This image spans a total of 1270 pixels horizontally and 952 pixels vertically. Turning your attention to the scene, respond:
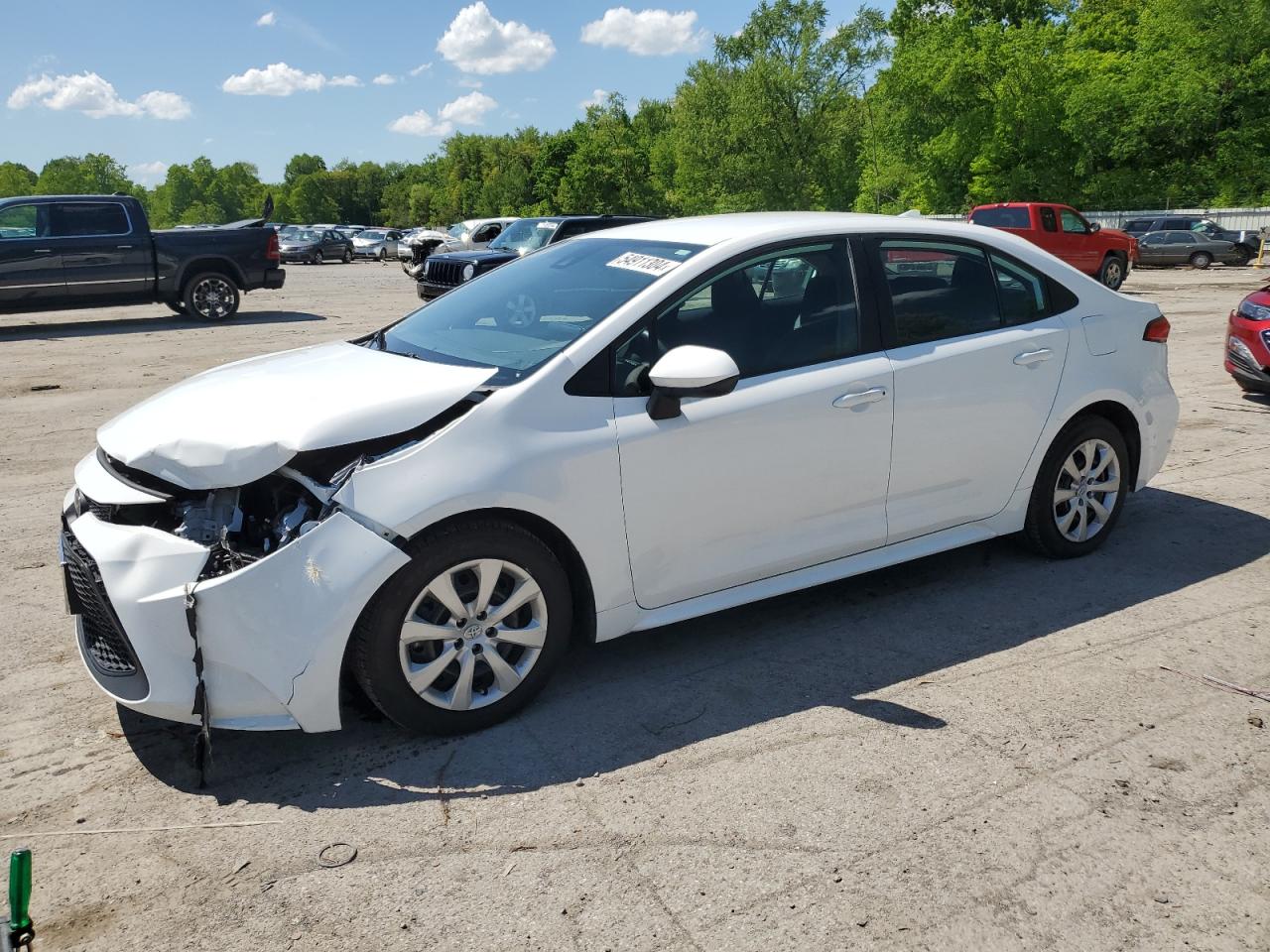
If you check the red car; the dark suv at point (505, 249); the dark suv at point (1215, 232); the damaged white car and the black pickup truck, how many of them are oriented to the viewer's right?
1

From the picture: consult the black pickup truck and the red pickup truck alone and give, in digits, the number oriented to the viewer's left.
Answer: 1

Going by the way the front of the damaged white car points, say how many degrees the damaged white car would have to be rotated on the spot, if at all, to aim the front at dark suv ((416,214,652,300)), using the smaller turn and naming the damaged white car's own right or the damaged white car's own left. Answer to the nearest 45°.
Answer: approximately 135° to the damaged white car's own right

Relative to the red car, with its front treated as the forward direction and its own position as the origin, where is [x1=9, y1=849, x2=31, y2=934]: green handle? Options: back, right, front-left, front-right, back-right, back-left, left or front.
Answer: front-left

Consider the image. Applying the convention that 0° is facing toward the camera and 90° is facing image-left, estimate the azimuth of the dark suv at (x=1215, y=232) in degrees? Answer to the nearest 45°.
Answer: approximately 270°

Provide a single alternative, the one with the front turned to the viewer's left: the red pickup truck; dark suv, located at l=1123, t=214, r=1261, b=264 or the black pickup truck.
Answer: the black pickup truck

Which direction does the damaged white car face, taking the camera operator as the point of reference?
facing the viewer and to the left of the viewer

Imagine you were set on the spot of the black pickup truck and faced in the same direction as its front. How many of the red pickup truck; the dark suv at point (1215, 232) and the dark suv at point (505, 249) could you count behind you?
3

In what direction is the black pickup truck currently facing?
to the viewer's left

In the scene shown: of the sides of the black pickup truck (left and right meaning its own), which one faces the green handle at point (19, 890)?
left

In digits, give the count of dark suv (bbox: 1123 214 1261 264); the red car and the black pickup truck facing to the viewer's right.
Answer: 1

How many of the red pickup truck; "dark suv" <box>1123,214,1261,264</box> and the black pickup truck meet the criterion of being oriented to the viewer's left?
1

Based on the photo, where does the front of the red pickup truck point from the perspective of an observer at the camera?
facing the viewer and to the right of the viewer

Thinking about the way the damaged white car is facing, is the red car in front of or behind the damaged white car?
behind

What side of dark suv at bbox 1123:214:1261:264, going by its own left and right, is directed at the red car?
right
